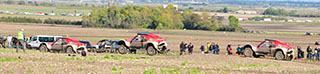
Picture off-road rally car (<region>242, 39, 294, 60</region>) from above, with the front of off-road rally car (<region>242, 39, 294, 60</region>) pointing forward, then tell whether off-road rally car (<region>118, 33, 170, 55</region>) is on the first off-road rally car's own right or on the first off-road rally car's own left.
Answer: on the first off-road rally car's own left
